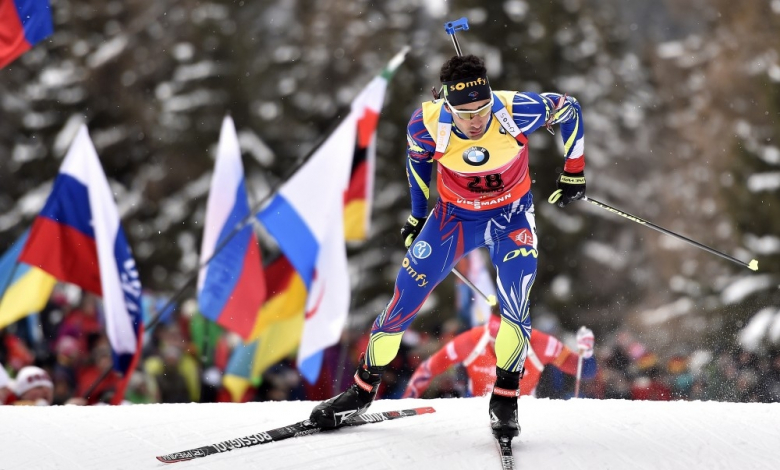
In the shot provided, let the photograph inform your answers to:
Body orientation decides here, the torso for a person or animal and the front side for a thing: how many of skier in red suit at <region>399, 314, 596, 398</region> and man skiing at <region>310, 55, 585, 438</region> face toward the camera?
2

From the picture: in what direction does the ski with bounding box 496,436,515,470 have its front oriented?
toward the camera

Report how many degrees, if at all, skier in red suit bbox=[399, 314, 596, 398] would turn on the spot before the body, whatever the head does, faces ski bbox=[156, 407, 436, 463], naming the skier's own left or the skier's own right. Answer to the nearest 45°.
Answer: approximately 45° to the skier's own right

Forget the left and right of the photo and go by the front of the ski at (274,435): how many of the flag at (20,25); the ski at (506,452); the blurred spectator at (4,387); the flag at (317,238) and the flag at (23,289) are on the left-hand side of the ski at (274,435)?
1

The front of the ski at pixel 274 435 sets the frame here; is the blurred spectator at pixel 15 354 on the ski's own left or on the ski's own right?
on the ski's own right

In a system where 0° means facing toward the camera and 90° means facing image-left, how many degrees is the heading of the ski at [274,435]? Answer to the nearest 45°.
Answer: approximately 45°

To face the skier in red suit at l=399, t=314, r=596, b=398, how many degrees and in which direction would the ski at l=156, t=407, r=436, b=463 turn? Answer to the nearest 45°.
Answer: approximately 180°

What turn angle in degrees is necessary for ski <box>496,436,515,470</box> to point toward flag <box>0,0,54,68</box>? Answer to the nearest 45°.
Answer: approximately 135° to its right

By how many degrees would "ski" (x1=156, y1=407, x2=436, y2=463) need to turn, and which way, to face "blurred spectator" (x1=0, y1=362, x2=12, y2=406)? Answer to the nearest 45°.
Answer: approximately 90° to its right

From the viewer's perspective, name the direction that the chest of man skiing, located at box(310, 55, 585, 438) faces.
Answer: toward the camera

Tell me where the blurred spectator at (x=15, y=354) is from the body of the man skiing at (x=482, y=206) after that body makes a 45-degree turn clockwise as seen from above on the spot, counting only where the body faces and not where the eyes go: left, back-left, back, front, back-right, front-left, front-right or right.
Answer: right

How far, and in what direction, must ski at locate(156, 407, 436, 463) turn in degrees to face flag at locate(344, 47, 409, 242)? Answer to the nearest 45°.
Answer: approximately 135° to its right

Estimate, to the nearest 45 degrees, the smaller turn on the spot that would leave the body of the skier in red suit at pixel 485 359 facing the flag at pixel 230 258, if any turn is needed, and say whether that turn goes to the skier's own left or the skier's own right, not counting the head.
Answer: approximately 135° to the skier's own right

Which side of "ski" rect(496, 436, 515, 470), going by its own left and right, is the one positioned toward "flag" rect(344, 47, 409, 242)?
back

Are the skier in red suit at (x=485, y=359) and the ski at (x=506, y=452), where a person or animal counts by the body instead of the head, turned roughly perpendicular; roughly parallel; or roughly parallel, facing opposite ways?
roughly parallel

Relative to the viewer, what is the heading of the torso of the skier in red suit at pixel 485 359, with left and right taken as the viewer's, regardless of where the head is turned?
facing the viewer

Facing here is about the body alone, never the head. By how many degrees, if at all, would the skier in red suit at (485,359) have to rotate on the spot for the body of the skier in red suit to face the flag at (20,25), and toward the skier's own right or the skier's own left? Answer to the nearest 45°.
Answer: approximately 135° to the skier's own right
